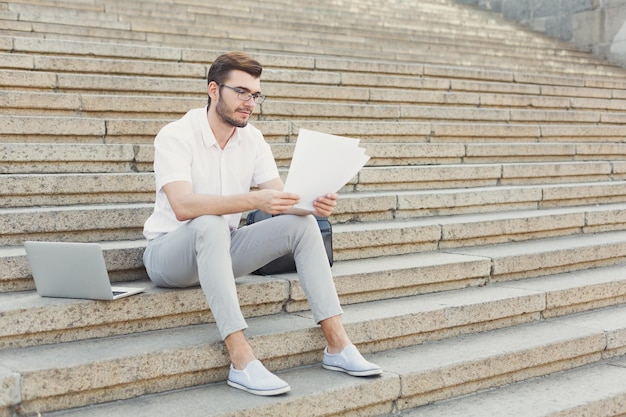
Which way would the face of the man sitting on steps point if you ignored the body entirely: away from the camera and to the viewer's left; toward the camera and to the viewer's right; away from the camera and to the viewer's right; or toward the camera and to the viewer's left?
toward the camera and to the viewer's right

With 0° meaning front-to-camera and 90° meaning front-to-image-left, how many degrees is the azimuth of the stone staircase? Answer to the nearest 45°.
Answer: approximately 315°

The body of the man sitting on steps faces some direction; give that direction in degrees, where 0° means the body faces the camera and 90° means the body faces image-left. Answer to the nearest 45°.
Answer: approximately 315°

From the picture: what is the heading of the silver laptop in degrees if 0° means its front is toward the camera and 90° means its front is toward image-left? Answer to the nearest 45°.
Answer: approximately 225°
